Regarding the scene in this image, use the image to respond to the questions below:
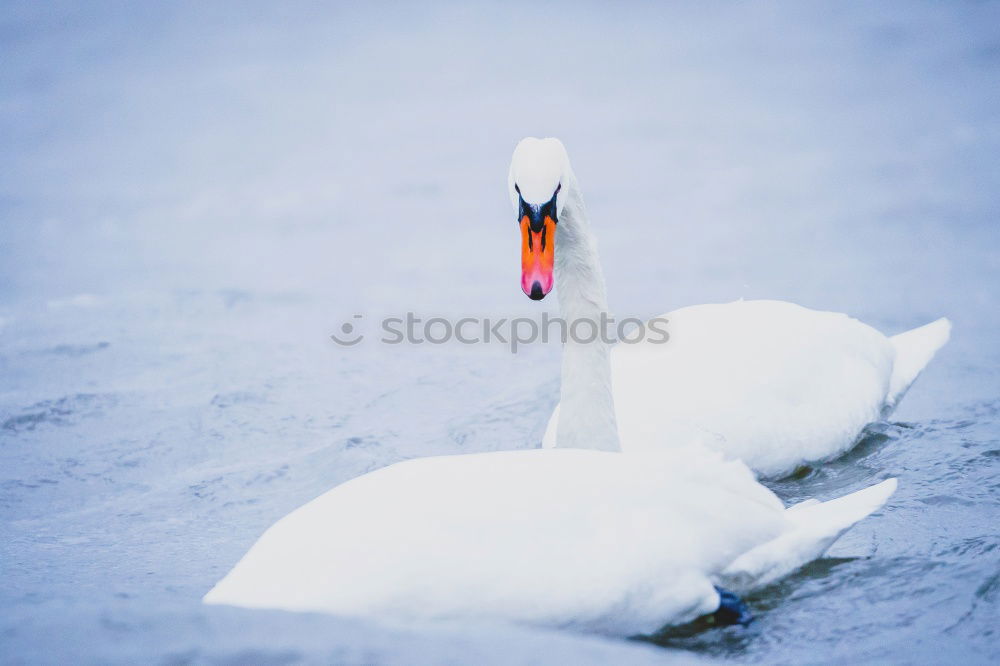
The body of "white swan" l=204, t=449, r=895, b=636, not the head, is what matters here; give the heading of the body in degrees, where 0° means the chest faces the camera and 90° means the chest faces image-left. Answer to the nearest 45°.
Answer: approximately 90°

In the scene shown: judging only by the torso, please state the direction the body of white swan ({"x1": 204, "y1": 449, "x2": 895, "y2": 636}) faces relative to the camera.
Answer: to the viewer's left
